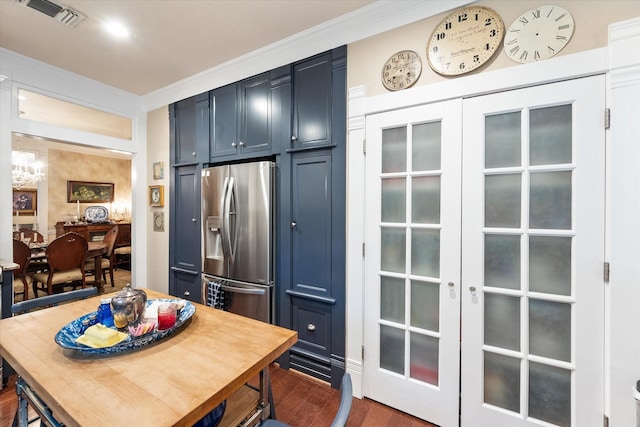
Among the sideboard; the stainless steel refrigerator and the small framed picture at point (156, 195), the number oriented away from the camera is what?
0

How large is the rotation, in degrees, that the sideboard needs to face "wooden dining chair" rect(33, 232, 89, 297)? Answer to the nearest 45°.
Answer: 0° — it already faces it

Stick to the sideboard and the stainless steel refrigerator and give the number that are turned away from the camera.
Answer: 0

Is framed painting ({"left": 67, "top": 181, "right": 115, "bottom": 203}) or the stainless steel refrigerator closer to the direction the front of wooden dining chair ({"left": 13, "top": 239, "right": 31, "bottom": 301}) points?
the framed painting

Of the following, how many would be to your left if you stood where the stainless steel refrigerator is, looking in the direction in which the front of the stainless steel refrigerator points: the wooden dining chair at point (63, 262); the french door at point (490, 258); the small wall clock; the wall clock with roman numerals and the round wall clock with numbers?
4

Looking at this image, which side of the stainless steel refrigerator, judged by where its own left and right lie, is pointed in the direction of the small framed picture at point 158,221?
right

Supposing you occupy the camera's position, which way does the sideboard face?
facing the viewer

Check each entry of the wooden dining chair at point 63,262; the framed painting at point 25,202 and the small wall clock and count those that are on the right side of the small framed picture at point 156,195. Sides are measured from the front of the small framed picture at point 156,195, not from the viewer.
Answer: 2

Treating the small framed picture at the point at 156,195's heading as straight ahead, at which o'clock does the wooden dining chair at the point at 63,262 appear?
The wooden dining chair is roughly at 3 o'clock from the small framed picture.

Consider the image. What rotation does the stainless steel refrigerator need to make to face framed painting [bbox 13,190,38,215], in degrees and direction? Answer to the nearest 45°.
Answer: approximately 90° to its right

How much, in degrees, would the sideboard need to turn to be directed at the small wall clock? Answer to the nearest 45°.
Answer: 0° — it already faces it
